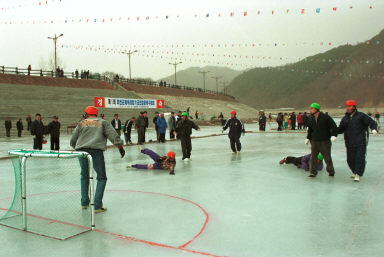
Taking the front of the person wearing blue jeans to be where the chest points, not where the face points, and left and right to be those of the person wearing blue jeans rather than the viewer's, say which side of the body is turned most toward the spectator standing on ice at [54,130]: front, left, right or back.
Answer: front

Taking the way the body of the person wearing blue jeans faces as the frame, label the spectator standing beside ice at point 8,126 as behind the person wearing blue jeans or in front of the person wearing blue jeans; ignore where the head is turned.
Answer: in front

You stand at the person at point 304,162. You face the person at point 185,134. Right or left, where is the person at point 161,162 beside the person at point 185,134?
left

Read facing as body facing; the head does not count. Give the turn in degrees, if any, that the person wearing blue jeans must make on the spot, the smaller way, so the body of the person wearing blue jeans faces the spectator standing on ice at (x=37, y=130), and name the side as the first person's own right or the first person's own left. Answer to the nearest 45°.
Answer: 0° — they already face them

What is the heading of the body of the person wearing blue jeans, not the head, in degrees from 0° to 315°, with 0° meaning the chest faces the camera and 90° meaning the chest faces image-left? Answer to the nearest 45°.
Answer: approximately 180°

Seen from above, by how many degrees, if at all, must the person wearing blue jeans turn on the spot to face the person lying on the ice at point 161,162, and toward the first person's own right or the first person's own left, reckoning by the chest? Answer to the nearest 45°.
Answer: approximately 45° to the first person's own right

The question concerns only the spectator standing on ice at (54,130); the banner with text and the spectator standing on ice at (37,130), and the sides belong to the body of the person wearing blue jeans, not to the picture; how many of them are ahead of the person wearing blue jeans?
3

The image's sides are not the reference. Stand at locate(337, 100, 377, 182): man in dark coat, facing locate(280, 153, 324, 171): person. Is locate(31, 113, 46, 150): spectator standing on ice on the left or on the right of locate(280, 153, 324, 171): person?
left

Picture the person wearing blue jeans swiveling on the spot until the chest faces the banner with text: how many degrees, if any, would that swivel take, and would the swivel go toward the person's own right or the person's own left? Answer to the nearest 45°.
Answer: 0° — they already face it

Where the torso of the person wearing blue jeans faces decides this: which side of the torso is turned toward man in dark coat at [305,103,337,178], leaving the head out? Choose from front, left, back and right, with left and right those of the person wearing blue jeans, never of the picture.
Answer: right

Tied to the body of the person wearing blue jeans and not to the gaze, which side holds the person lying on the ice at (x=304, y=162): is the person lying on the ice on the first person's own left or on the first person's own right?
on the first person's own right
